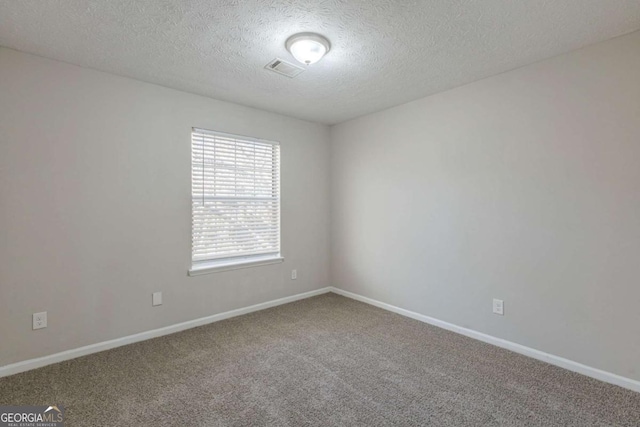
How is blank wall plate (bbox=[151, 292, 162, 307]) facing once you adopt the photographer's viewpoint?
facing the viewer

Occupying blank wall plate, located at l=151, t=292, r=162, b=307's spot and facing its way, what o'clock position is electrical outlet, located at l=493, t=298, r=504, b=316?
electrical outlet, located at l=493, t=298, r=504, b=316 is roughly at 10 o'clock from blank wall plate, located at l=151, t=292, r=162, b=307.
